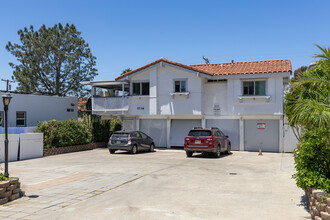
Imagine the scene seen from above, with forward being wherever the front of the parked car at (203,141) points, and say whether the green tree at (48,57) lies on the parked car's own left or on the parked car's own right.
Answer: on the parked car's own left

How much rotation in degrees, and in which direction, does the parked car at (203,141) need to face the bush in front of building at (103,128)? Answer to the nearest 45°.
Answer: approximately 90° to its left

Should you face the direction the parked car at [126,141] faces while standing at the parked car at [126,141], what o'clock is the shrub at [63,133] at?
The shrub is roughly at 8 o'clock from the parked car.

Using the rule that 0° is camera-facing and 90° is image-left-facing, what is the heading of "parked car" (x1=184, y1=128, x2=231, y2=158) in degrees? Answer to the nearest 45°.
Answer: approximately 225°

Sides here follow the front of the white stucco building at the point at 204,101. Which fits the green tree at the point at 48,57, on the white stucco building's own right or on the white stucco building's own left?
on the white stucco building's own right

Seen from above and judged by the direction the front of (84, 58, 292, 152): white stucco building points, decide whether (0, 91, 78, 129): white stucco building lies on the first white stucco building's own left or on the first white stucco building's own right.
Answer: on the first white stucco building's own right

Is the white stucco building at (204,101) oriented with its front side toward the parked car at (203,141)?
yes

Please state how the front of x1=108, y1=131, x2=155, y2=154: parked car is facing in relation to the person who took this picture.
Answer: facing away from the viewer and to the right of the viewer

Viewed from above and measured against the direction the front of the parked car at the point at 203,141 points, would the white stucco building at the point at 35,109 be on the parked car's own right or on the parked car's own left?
on the parked car's own left
